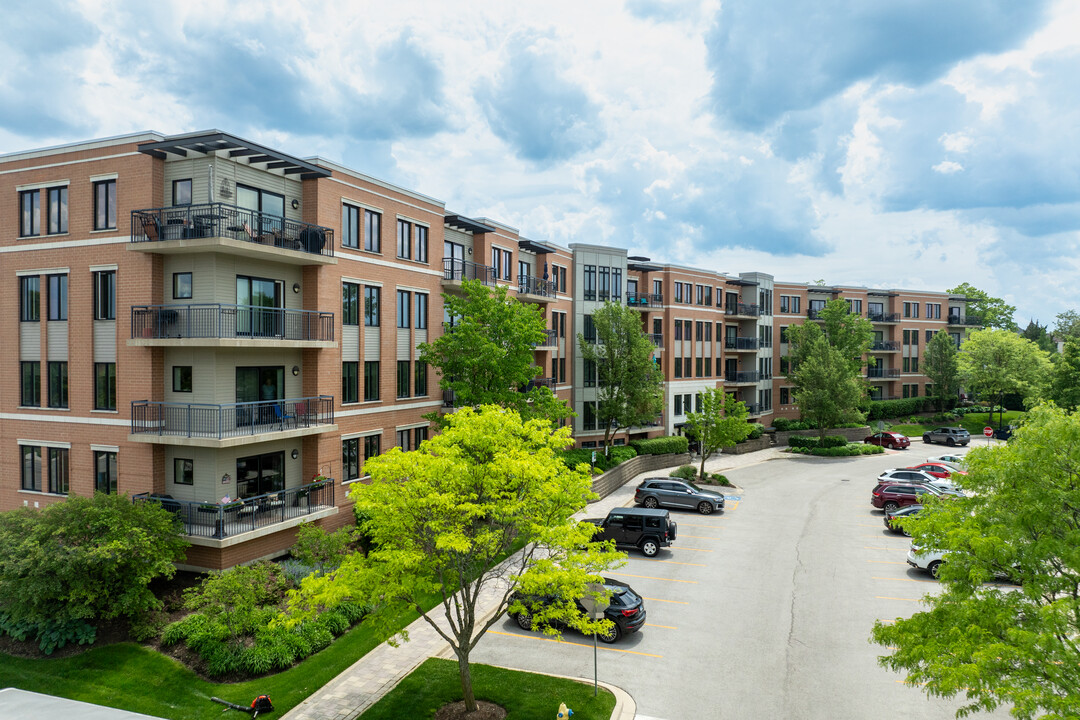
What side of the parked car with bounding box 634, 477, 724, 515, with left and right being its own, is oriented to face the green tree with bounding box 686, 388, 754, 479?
left

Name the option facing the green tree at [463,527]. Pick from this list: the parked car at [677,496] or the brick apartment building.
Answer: the brick apartment building

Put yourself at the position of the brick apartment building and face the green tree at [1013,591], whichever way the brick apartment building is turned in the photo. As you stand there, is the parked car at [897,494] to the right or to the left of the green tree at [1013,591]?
left

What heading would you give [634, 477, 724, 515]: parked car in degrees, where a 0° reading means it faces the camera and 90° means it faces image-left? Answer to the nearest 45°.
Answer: approximately 270°

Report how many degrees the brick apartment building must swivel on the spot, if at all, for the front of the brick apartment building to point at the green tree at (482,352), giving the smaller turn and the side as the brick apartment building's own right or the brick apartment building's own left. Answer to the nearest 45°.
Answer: approximately 45° to the brick apartment building's own left

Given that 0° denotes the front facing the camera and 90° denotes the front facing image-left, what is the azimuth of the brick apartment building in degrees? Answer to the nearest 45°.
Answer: approximately 315°
